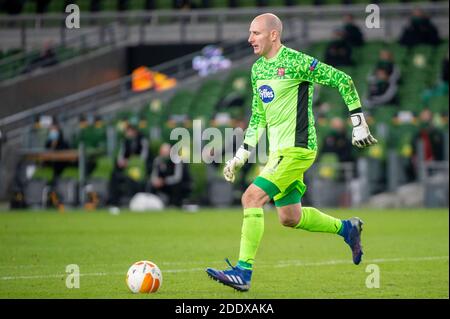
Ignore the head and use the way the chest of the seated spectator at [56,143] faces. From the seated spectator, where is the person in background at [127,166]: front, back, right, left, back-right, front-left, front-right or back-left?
front-left

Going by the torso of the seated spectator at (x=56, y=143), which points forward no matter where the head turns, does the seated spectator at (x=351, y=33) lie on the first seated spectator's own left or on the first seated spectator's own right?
on the first seated spectator's own left

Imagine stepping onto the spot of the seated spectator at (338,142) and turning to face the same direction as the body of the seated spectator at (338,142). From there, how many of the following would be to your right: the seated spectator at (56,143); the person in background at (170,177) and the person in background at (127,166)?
3

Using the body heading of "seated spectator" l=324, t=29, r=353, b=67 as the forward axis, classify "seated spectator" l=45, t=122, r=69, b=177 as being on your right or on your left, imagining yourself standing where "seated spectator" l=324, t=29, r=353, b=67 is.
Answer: on your right

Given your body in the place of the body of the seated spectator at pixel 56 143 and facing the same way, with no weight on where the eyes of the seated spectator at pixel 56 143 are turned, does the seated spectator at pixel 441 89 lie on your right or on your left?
on your left

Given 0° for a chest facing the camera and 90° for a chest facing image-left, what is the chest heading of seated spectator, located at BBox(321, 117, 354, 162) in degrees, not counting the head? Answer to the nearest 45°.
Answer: approximately 0°

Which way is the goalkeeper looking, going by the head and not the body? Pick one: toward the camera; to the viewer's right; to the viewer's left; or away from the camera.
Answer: to the viewer's left

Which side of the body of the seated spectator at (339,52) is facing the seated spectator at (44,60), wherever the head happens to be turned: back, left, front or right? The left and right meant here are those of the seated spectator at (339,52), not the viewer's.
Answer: right

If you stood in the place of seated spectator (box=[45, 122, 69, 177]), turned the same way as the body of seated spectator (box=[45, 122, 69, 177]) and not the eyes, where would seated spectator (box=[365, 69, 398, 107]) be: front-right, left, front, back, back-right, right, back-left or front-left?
left

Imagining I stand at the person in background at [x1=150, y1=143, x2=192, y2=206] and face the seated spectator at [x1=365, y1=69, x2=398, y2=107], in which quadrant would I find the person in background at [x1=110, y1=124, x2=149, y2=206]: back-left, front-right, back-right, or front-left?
back-left

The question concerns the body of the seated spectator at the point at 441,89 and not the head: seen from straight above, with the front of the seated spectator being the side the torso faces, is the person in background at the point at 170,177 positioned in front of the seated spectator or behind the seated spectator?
in front

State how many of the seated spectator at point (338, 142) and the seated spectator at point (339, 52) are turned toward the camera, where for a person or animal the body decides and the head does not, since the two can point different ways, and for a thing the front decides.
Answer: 2

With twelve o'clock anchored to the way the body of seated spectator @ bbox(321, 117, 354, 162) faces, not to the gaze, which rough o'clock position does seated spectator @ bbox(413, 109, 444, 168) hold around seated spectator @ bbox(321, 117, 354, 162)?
seated spectator @ bbox(413, 109, 444, 168) is roughly at 9 o'clock from seated spectator @ bbox(321, 117, 354, 162).
